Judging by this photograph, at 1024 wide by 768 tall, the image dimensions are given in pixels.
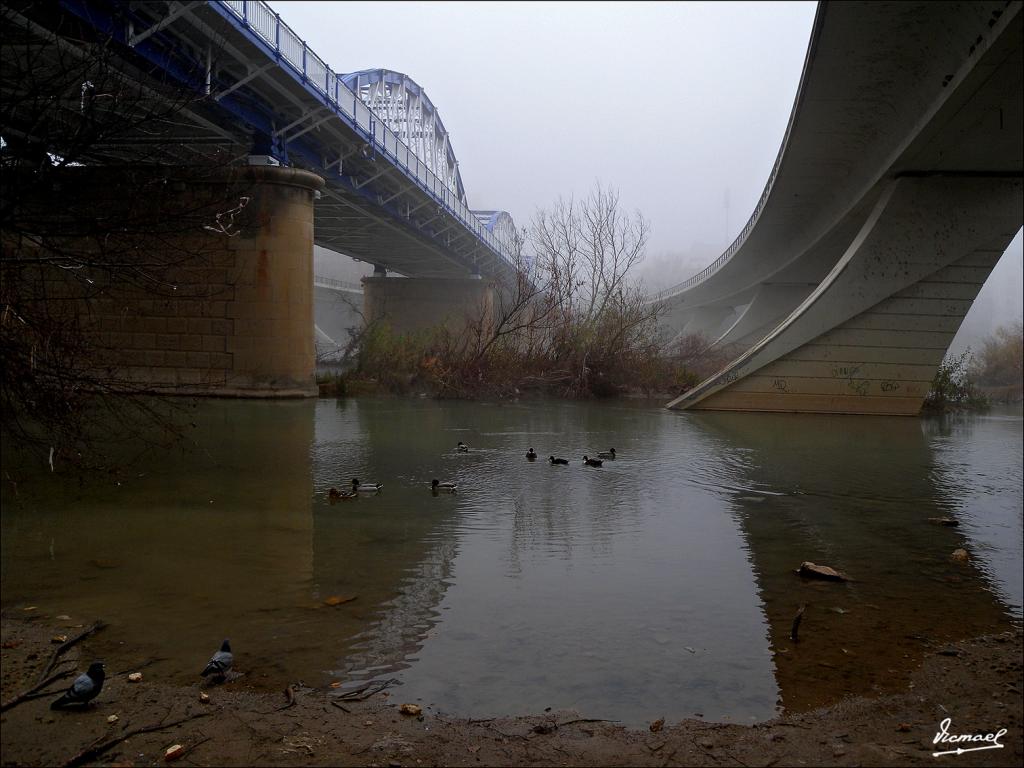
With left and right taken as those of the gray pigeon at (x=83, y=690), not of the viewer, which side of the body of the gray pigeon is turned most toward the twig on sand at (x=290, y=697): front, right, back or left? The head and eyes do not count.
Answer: front

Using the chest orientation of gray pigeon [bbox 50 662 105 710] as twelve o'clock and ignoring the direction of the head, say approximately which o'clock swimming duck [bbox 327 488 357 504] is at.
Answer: The swimming duck is roughly at 10 o'clock from the gray pigeon.

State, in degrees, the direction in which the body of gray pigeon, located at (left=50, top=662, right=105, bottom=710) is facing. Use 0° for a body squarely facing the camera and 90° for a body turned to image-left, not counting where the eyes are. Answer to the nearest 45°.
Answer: approximately 270°

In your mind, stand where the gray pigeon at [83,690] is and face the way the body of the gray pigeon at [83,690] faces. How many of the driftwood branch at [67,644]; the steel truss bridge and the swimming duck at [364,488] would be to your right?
0

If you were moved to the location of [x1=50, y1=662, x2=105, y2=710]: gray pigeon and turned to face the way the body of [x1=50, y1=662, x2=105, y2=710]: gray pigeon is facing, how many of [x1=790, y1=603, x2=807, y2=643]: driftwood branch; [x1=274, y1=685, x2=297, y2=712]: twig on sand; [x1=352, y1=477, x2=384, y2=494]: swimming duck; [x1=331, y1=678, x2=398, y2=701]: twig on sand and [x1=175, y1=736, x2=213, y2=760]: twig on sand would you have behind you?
0

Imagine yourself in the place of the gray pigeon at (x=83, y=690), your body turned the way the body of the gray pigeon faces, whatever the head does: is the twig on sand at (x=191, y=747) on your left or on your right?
on your right

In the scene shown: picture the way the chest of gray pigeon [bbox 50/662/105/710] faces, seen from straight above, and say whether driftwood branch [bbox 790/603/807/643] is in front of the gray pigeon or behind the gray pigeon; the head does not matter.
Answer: in front

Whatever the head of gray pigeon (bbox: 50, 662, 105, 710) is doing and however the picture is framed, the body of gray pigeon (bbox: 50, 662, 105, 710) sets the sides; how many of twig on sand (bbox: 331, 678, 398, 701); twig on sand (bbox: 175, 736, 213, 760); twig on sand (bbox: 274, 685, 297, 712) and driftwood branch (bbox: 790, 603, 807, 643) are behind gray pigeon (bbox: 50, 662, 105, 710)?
0

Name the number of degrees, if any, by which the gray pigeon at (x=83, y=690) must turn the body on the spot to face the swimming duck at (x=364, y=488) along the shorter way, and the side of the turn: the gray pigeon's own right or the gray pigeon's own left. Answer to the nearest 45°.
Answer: approximately 45° to the gray pigeon's own left

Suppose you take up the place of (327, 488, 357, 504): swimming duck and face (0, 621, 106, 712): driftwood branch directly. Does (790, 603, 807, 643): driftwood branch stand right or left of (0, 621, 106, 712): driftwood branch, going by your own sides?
left

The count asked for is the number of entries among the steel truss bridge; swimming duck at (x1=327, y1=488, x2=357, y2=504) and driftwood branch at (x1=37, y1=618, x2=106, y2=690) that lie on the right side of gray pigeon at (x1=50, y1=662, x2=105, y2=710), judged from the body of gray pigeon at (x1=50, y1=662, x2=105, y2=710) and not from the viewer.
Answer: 0
